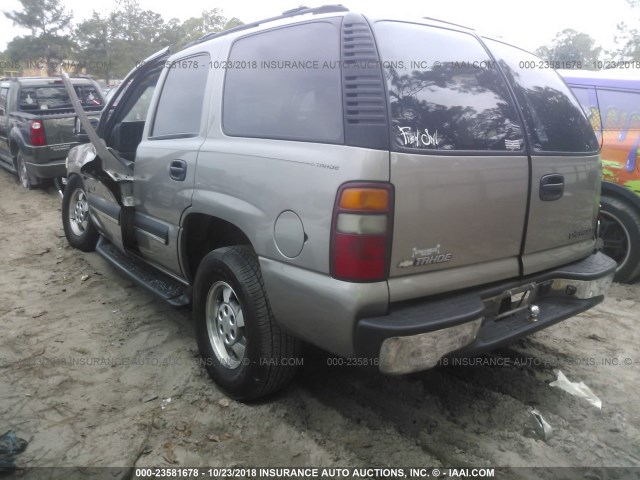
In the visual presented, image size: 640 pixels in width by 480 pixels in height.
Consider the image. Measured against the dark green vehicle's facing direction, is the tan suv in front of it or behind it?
behind

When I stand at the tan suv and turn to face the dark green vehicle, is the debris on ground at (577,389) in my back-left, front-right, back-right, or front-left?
back-right

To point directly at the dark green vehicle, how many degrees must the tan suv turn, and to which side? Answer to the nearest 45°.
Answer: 0° — it already faces it

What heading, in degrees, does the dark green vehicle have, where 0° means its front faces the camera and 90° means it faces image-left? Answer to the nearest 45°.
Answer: approximately 135°

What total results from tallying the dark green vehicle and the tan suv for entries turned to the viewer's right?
0

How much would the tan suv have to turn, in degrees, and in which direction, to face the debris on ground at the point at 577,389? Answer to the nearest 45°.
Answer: approximately 135° to its right

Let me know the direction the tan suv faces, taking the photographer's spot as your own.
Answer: facing away from the viewer and to the left of the viewer

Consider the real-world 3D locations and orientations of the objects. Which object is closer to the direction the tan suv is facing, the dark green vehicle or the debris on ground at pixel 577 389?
the dark green vehicle
